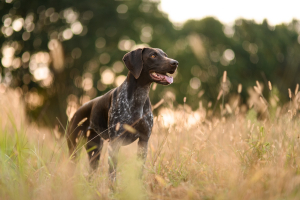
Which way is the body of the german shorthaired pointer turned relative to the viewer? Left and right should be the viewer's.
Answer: facing the viewer and to the right of the viewer
